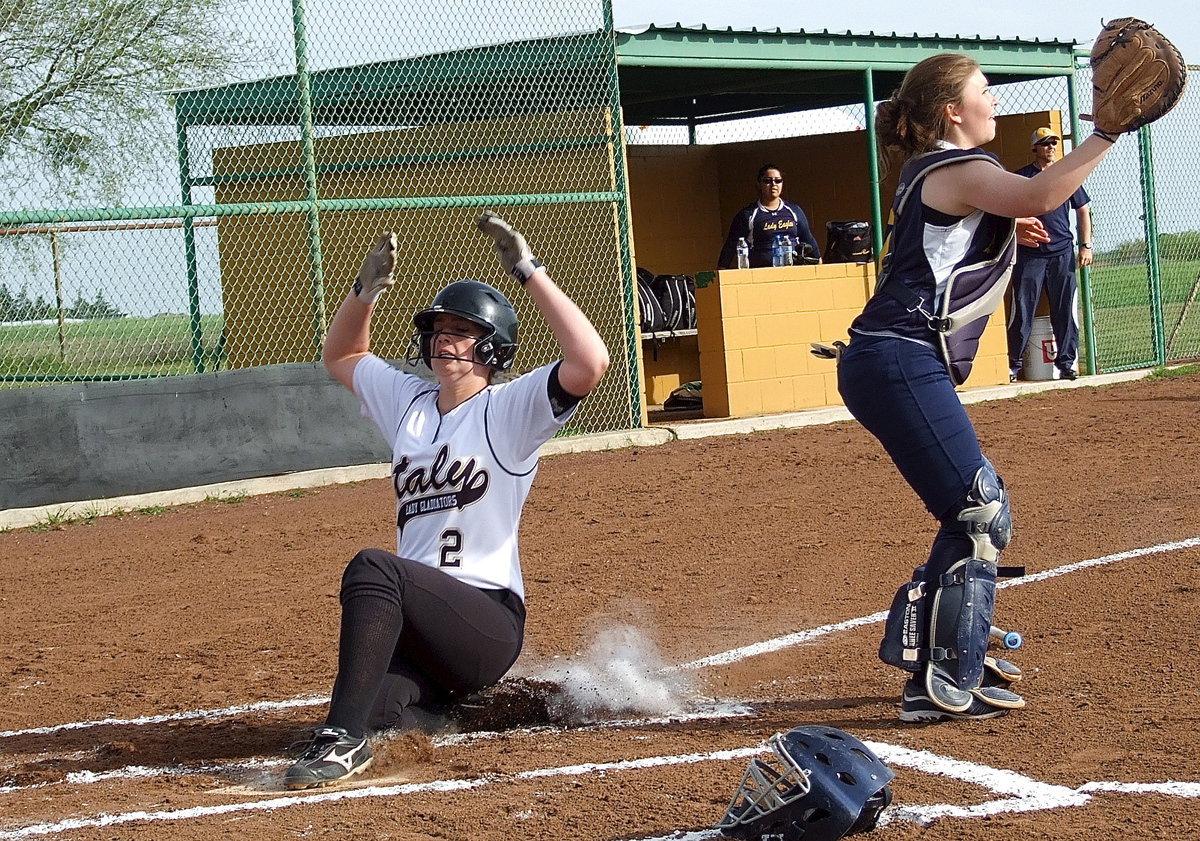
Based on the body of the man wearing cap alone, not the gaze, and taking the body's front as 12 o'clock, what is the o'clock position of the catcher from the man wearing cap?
The catcher is roughly at 12 o'clock from the man wearing cap.

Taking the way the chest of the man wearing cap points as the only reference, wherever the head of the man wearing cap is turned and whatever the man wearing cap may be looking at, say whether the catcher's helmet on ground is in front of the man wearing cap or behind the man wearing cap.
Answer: in front

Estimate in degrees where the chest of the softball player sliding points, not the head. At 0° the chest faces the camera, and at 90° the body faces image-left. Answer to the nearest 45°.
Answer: approximately 45°

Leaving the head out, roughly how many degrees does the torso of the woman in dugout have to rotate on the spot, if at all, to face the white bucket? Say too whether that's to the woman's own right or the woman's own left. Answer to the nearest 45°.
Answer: approximately 135° to the woman's own left

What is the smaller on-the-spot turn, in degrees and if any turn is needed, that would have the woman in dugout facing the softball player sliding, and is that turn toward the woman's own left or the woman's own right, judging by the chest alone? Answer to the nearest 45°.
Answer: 0° — they already face them

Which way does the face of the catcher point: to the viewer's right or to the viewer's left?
to the viewer's right

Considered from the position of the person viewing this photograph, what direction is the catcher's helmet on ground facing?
facing to the left of the viewer

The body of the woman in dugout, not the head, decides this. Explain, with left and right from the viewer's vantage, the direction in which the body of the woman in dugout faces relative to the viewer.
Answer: facing the viewer

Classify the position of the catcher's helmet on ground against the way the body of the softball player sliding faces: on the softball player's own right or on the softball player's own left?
on the softball player's own left

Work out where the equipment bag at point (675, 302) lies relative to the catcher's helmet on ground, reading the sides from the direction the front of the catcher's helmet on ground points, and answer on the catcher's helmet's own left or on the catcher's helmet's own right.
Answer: on the catcher's helmet's own right

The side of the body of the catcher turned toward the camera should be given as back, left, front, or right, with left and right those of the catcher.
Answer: right

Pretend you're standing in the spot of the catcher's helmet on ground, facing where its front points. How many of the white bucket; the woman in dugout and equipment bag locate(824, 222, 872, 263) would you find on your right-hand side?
3

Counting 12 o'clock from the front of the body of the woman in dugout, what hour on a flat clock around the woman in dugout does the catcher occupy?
The catcher is roughly at 12 o'clock from the woman in dugout.

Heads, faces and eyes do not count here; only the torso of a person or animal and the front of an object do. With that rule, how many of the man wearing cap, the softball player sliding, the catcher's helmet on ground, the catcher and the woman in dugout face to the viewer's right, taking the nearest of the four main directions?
1

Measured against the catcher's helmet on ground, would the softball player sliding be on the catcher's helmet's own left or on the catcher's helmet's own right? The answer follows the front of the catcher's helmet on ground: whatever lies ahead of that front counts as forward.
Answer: on the catcher's helmet's own right

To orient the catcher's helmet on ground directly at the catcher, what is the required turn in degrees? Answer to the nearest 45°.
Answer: approximately 90° to its right

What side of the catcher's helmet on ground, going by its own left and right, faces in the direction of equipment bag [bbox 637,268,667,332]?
right
